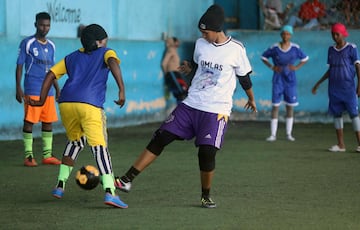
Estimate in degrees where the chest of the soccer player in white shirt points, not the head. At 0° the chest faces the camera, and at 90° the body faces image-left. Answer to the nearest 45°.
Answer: approximately 45°

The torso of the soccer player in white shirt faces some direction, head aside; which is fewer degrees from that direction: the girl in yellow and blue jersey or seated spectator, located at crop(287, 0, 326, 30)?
the girl in yellow and blue jersey

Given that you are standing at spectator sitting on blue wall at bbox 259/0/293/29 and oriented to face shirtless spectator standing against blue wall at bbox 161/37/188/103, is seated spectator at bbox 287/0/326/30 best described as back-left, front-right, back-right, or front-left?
back-left

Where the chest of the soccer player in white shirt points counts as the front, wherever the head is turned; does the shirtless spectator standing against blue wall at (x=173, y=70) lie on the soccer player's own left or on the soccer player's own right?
on the soccer player's own right

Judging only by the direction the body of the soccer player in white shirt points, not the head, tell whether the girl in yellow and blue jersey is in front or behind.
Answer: in front

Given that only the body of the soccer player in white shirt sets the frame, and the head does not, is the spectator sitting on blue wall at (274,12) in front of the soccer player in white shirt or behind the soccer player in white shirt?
behind

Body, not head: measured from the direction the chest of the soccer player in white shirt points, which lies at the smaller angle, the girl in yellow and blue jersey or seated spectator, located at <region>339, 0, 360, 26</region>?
the girl in yellow and blue jersey
